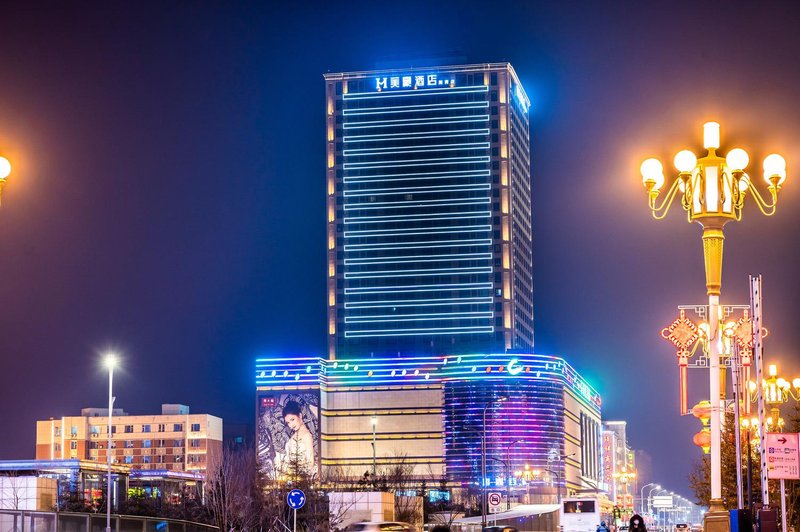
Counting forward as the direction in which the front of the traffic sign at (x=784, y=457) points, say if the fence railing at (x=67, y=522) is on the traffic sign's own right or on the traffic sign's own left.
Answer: on the traffic sign's own right

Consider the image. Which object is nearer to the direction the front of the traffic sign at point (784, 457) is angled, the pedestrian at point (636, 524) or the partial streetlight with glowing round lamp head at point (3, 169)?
the partial streetlight with glowing round lamp head

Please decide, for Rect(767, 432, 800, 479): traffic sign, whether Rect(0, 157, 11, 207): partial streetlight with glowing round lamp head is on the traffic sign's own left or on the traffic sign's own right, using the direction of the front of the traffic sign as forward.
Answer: on the traffic sign's own right

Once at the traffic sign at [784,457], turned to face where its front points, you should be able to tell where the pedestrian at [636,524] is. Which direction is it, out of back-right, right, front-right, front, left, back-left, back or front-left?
back-right

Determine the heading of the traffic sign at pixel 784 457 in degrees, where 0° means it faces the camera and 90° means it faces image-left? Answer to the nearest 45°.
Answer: approximately 0°
